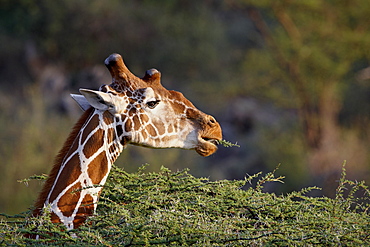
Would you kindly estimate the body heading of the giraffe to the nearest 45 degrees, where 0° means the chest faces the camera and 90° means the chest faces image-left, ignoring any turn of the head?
approximately 270°
